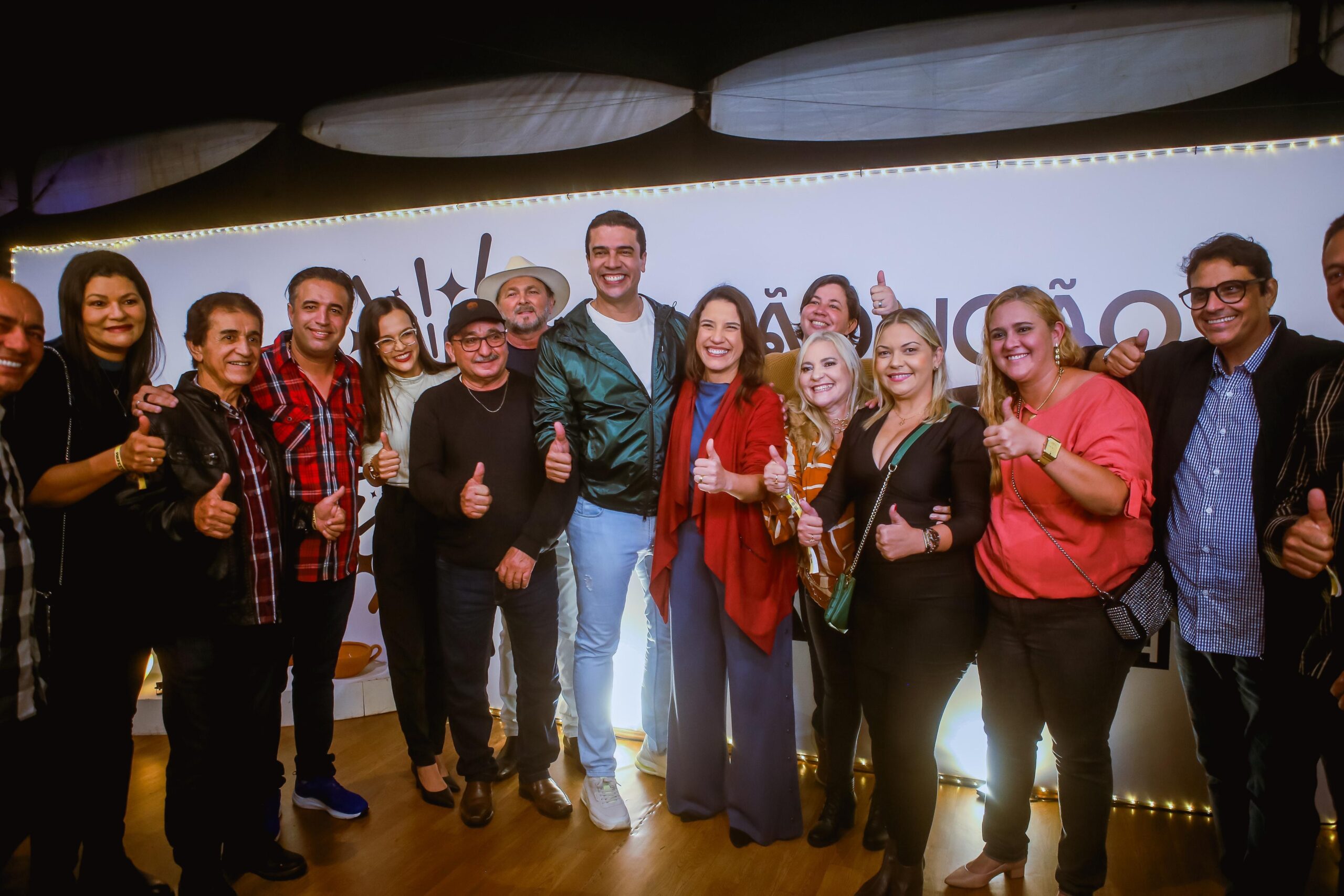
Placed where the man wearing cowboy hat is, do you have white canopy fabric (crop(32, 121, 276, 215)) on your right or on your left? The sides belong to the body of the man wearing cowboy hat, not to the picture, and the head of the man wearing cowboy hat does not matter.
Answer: on your right

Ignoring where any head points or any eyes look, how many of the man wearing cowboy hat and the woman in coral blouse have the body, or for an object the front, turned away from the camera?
0

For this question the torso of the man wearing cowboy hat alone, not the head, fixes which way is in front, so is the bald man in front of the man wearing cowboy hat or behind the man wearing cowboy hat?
in front

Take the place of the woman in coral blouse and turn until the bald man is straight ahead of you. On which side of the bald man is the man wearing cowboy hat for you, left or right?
right

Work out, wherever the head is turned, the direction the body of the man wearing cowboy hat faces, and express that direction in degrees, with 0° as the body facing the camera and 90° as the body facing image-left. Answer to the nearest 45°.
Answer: approximately 0°

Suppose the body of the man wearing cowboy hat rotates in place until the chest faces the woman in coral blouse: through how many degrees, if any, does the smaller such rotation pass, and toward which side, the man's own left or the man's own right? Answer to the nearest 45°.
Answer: approximately 45° to the man's own left

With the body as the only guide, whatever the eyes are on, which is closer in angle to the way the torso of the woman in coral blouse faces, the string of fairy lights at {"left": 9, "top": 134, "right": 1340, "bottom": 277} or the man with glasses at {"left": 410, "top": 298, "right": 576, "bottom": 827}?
the man with glasses

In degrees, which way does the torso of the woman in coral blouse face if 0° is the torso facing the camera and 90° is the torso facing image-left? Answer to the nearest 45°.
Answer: approximately 45°
